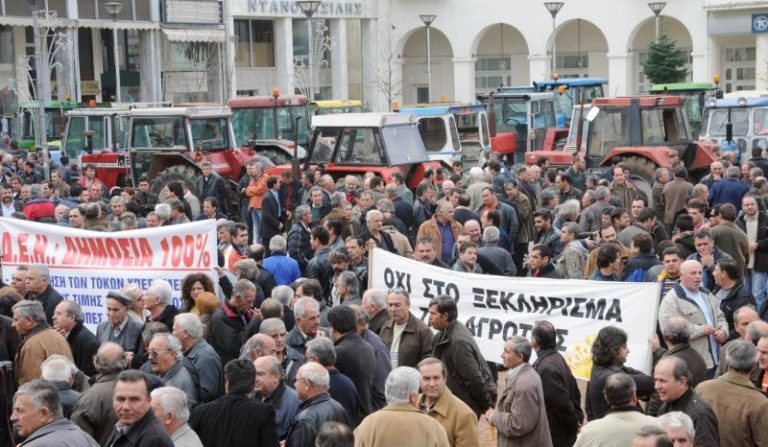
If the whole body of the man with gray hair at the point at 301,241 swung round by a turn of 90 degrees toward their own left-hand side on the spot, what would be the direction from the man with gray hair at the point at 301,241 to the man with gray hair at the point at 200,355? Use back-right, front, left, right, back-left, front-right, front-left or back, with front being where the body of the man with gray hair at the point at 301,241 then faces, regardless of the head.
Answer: back

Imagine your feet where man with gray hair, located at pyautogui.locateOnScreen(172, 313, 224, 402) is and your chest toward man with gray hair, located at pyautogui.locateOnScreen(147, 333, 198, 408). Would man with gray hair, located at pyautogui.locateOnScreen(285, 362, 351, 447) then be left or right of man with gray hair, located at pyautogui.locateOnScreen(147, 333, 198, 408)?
left

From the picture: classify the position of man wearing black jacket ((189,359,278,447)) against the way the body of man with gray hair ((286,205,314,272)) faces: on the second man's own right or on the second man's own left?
on the second man's own right

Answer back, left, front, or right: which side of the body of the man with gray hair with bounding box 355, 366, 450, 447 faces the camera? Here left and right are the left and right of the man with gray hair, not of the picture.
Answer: back

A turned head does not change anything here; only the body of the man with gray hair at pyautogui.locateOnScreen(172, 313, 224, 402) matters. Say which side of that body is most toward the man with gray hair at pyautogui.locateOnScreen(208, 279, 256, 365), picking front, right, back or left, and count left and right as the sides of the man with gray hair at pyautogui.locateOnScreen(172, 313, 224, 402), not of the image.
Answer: right

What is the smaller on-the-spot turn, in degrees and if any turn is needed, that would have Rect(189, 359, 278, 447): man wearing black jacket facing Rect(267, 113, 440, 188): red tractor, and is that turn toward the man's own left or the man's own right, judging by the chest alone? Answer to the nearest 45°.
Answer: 0° — they already face it

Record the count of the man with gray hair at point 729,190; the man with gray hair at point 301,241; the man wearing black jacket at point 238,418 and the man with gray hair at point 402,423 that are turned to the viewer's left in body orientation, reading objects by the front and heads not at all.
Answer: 0

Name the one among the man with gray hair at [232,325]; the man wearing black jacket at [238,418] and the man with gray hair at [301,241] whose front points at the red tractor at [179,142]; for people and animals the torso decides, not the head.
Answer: the man wearing black jacket

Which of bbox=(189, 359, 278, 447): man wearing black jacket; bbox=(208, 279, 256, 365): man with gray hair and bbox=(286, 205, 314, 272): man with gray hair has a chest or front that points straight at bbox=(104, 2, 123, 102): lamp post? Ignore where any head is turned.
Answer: the man wearing black jacket
